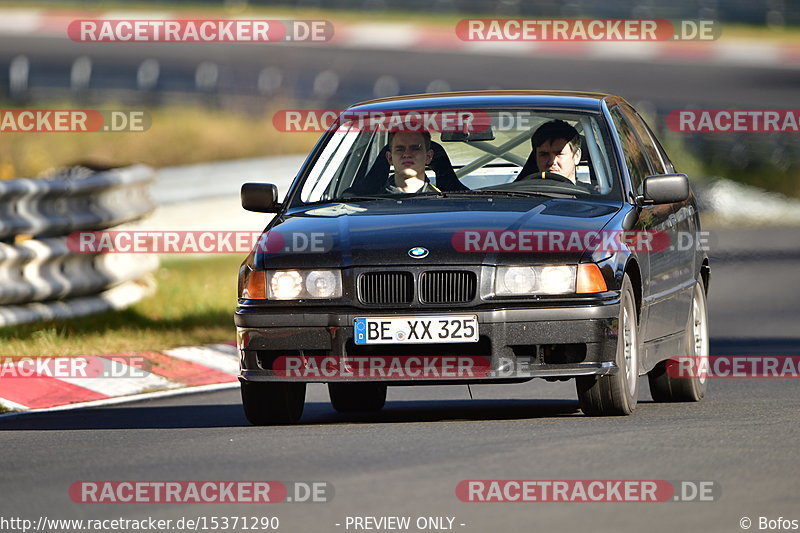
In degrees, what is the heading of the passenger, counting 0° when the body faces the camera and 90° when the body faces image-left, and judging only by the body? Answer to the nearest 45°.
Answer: approximately 0°

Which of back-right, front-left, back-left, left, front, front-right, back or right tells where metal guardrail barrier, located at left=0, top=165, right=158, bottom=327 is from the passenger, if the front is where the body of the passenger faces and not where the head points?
back-right
